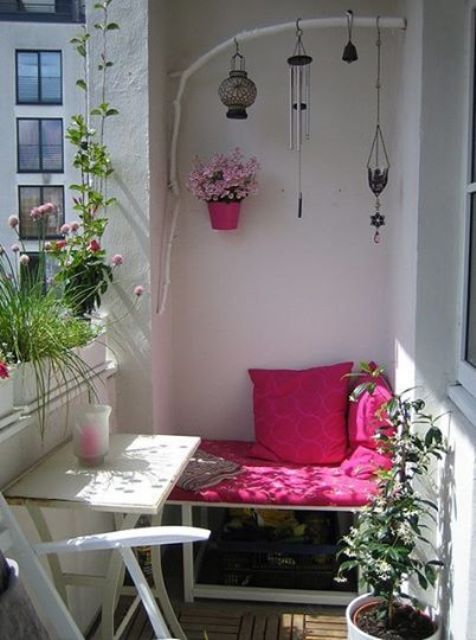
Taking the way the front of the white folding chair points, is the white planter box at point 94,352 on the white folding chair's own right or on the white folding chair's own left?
on the white folding chair's own left
